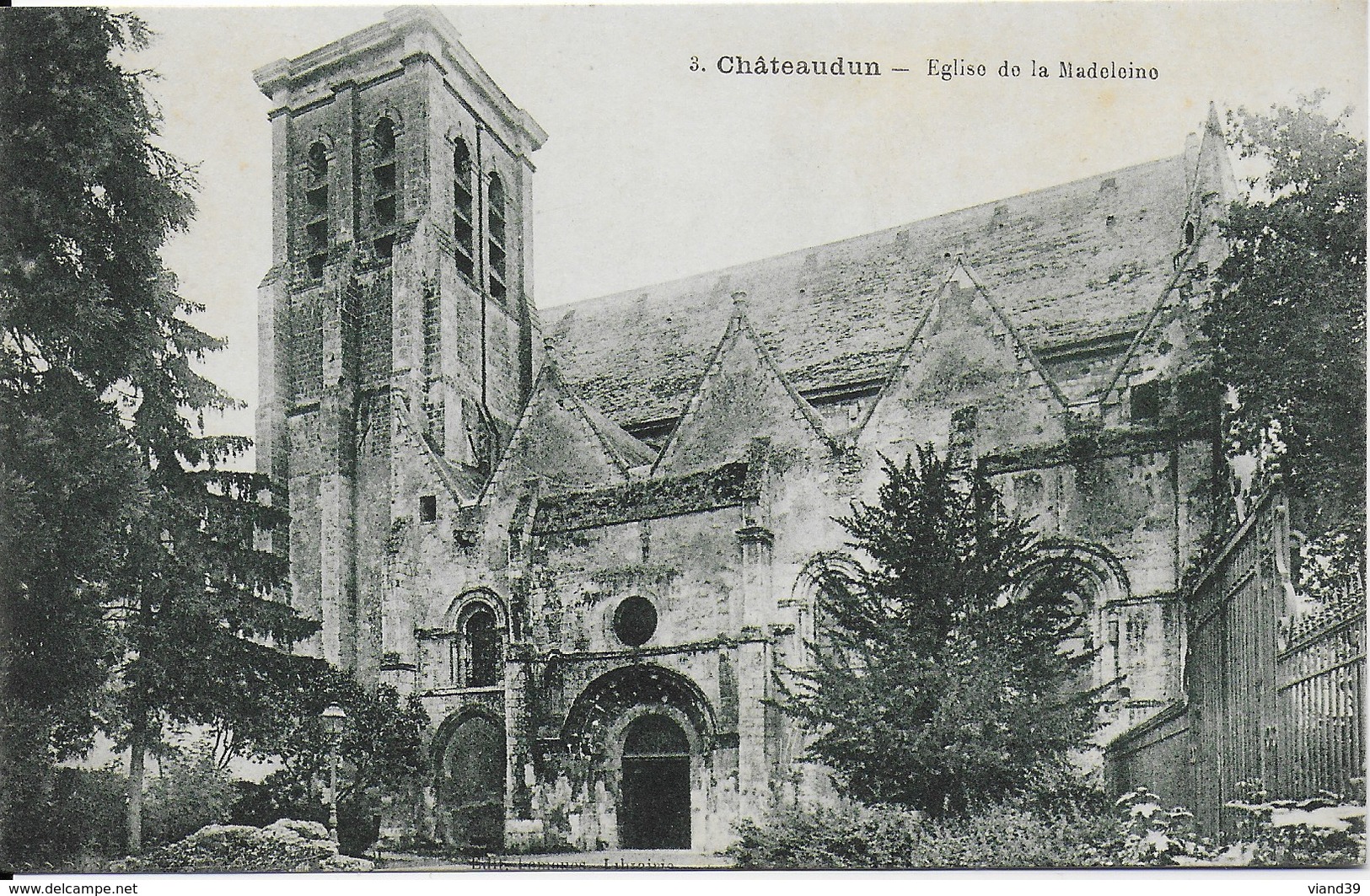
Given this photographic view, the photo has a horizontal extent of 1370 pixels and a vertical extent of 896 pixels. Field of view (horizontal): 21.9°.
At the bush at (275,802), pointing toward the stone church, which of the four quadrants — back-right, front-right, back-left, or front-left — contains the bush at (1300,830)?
front-right

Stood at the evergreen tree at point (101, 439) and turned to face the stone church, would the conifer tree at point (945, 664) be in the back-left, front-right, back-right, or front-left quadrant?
front-right
